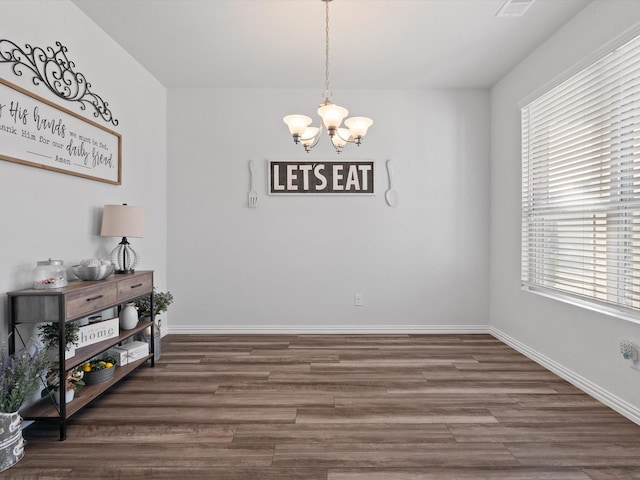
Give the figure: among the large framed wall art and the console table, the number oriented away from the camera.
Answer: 0

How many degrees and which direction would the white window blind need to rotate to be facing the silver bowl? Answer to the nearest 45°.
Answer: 0° — it already faces it

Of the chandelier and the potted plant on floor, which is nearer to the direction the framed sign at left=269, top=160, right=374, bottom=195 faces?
the chandelier

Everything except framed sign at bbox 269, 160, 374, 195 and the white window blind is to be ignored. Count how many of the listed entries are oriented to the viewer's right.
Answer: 0

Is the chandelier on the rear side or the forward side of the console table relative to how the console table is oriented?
on the forward side

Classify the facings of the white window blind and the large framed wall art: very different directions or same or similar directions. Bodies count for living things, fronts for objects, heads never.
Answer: very different directions

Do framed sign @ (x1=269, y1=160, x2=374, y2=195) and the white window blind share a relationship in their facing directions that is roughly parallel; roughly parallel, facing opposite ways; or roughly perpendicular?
roughly perpendicular

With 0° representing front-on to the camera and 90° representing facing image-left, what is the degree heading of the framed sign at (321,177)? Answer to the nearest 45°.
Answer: approximately 0°

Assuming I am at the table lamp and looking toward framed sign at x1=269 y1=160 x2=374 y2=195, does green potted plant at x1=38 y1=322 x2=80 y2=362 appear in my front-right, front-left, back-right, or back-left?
back-right

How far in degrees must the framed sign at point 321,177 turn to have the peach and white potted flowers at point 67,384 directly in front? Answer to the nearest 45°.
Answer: approximately 45° to its right

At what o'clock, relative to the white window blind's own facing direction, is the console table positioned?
The console table is roughly at 12 o'clock from the white window blind.

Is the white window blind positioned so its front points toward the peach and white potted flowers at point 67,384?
yes

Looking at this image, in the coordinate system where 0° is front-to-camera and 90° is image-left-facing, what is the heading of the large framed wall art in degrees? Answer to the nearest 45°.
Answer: approximately 315°

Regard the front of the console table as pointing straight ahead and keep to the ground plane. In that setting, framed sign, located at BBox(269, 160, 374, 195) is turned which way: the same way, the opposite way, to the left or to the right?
to the right

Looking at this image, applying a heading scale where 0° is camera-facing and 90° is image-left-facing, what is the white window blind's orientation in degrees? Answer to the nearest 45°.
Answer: approximately 45°
